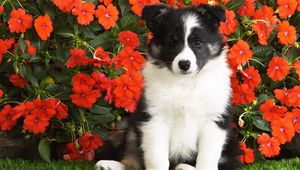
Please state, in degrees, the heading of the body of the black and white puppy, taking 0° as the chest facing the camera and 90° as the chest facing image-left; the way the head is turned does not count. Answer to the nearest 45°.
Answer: approximately 0°

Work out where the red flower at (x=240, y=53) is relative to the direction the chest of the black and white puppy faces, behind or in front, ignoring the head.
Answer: behind

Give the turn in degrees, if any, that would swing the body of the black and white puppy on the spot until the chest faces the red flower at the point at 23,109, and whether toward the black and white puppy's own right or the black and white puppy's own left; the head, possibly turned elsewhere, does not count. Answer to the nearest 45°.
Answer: approximately 90° to the black and white puppy's own right

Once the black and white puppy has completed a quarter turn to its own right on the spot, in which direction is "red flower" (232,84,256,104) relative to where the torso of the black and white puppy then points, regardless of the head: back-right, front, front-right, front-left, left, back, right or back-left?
back-right

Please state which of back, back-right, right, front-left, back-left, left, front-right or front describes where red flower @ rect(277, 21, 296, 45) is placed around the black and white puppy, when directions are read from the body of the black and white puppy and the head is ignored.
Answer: back-left

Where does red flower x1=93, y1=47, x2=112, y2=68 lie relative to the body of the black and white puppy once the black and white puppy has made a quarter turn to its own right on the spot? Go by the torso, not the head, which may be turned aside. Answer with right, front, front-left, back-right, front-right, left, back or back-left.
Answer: front-right

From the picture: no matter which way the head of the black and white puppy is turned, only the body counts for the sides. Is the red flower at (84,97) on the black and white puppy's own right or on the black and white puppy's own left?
on the black and white puppy's own right
